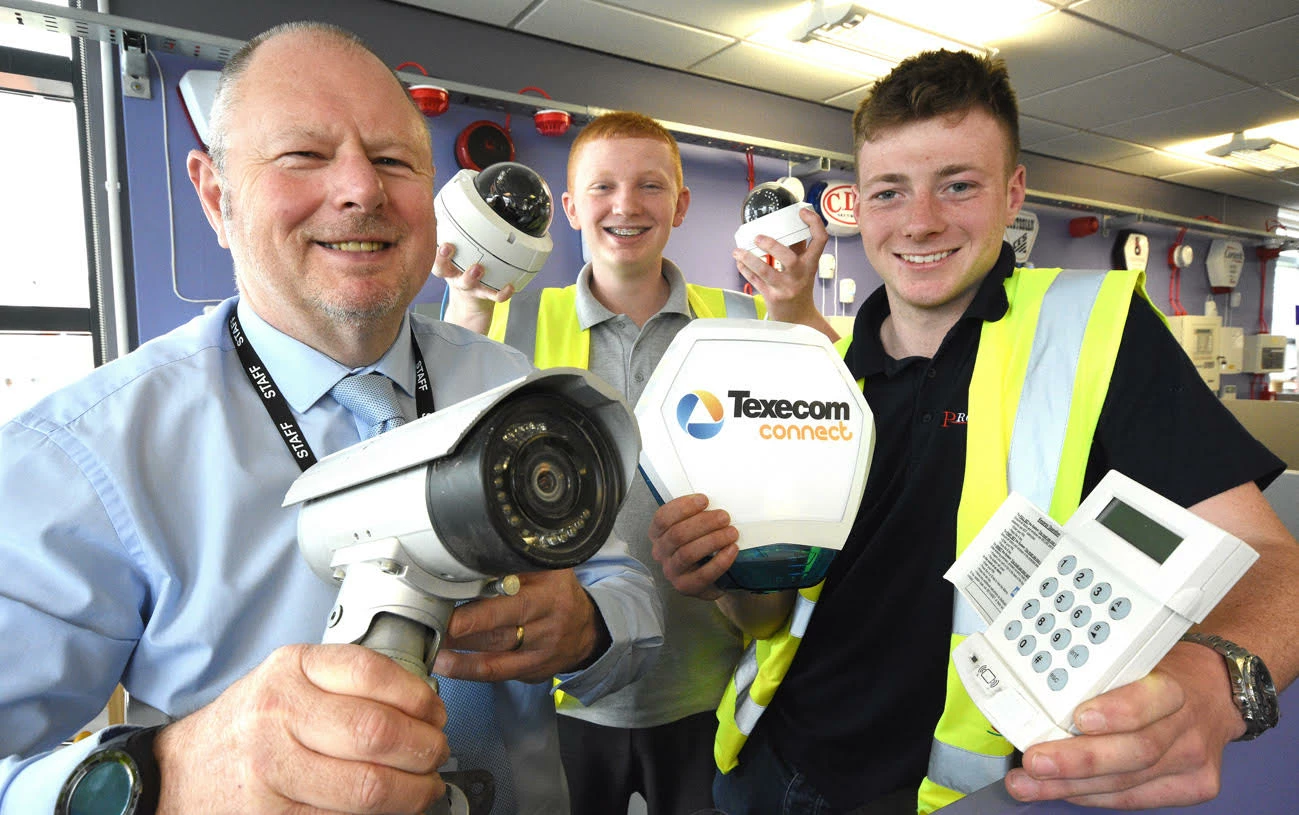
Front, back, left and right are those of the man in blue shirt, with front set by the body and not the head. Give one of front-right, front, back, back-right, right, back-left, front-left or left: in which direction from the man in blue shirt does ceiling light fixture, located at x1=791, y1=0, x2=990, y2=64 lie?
left

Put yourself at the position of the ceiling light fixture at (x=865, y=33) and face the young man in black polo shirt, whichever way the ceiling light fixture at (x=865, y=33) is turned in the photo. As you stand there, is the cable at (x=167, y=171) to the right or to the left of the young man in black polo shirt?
right

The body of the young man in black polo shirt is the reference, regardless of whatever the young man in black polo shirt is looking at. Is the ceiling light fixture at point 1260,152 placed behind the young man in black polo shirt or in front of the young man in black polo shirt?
behind

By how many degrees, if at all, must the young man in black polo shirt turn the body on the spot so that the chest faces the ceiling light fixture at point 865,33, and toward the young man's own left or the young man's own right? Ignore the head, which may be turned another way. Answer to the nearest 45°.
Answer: approximately 135° to the young man's own right

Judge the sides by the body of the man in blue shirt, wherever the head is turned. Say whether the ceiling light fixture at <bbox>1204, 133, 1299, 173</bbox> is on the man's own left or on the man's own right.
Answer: on the man's own left

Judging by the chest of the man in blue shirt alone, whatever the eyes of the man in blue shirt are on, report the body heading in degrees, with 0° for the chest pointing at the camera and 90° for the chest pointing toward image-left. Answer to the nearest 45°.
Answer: approximately 315°
